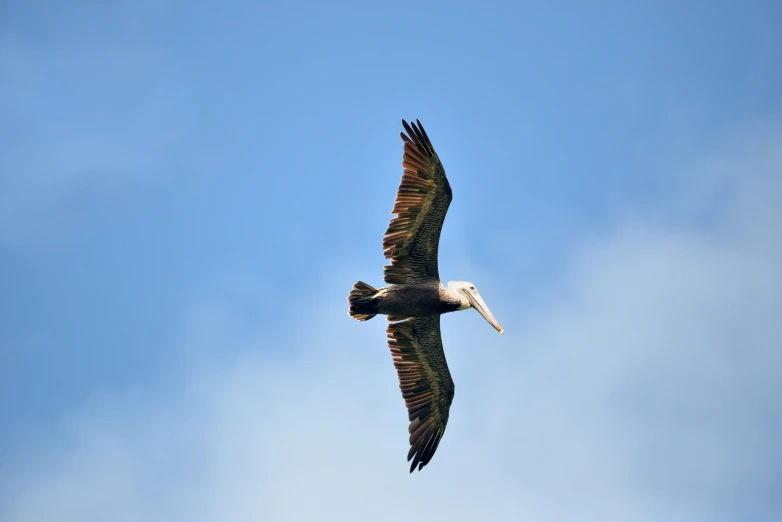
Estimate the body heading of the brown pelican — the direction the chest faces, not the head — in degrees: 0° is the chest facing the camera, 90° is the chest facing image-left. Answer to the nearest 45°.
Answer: approximately 270°
